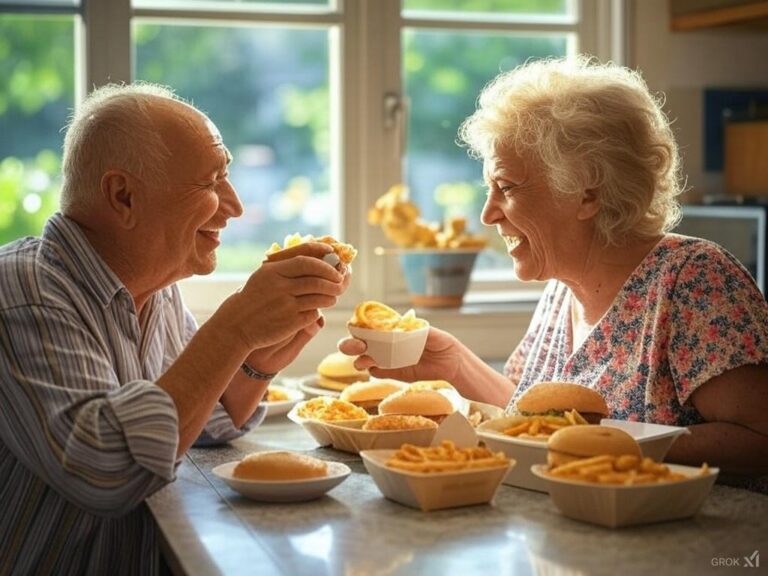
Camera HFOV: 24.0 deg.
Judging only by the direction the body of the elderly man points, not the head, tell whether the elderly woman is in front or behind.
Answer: in front

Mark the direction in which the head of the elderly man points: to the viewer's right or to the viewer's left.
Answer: to the viewer's right

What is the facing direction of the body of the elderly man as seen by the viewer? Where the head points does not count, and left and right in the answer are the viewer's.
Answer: facing to the right of the viewer

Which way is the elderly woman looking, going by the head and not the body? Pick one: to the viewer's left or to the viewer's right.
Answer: to the viewer's left

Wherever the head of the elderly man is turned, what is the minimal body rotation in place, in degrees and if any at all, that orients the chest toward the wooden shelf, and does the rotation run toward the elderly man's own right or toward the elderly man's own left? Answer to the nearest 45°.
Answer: approximately 45° to the elderly man's own left
